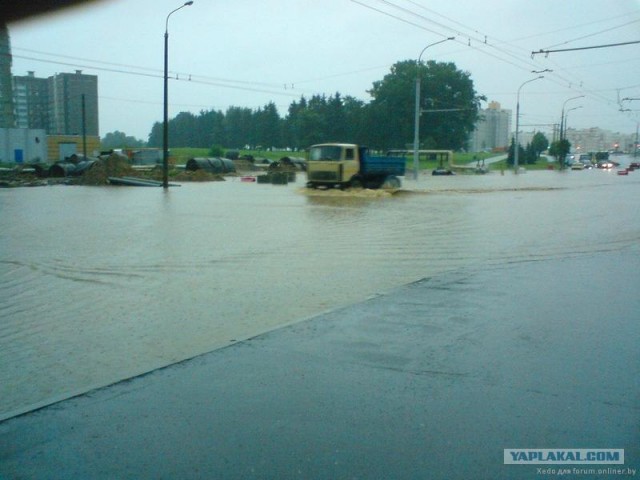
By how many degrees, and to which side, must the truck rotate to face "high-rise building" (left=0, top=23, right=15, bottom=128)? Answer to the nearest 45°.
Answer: approximately 45° to its right

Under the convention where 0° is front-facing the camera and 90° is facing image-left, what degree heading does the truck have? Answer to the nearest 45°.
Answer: approximately 45°

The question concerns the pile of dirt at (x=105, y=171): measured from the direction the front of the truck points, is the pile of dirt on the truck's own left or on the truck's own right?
on the truck's own right
